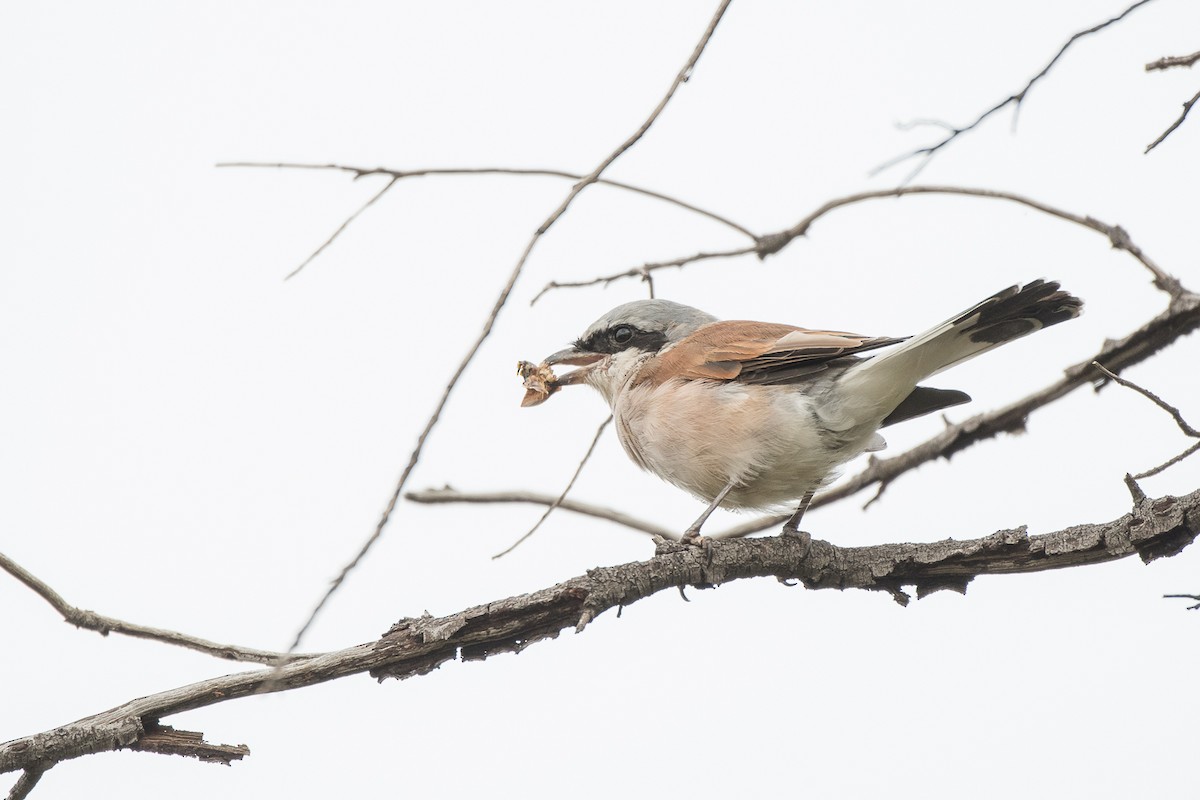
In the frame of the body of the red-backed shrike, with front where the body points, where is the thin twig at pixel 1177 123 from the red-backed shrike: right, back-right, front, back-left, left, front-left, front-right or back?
back-left

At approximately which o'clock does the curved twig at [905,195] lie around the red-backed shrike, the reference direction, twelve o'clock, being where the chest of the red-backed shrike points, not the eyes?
The curved twig is roughly at 7 o'clock from the red-backed shrike.

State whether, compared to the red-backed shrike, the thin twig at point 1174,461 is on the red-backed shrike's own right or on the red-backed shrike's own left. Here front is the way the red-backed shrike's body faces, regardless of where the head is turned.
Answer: on the red-backed shrike's own left

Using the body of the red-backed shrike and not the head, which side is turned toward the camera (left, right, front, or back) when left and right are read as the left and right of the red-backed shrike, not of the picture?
left

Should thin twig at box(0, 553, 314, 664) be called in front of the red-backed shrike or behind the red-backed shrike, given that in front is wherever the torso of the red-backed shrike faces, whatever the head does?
in front

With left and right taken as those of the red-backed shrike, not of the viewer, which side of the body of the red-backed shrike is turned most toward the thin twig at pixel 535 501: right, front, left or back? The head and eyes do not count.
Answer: front

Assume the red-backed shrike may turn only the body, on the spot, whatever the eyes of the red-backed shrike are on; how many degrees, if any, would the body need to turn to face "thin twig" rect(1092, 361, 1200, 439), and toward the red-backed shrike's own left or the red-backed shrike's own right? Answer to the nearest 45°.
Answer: approximately 135° to the red-backed shrike's own left
